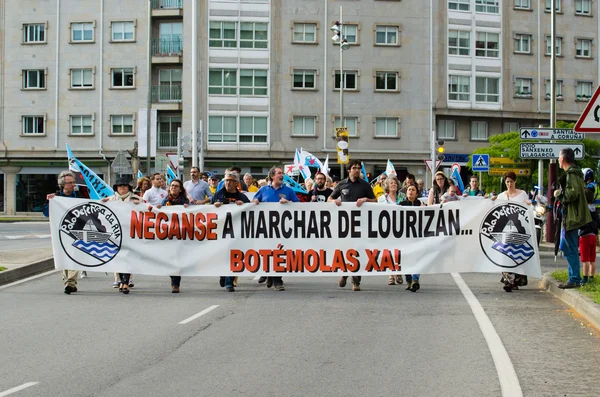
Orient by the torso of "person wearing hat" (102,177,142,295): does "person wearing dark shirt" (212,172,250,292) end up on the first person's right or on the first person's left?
on the first person's left

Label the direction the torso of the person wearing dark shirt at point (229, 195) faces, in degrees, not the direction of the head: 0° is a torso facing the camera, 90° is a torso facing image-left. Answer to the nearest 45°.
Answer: approximately 0°

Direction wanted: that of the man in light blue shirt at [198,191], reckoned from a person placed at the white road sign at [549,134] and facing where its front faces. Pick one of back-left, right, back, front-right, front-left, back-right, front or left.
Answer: front-right

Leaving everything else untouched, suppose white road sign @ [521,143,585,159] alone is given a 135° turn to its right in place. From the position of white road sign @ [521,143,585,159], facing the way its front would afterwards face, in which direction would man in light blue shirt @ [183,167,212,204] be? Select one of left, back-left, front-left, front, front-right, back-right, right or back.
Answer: left
